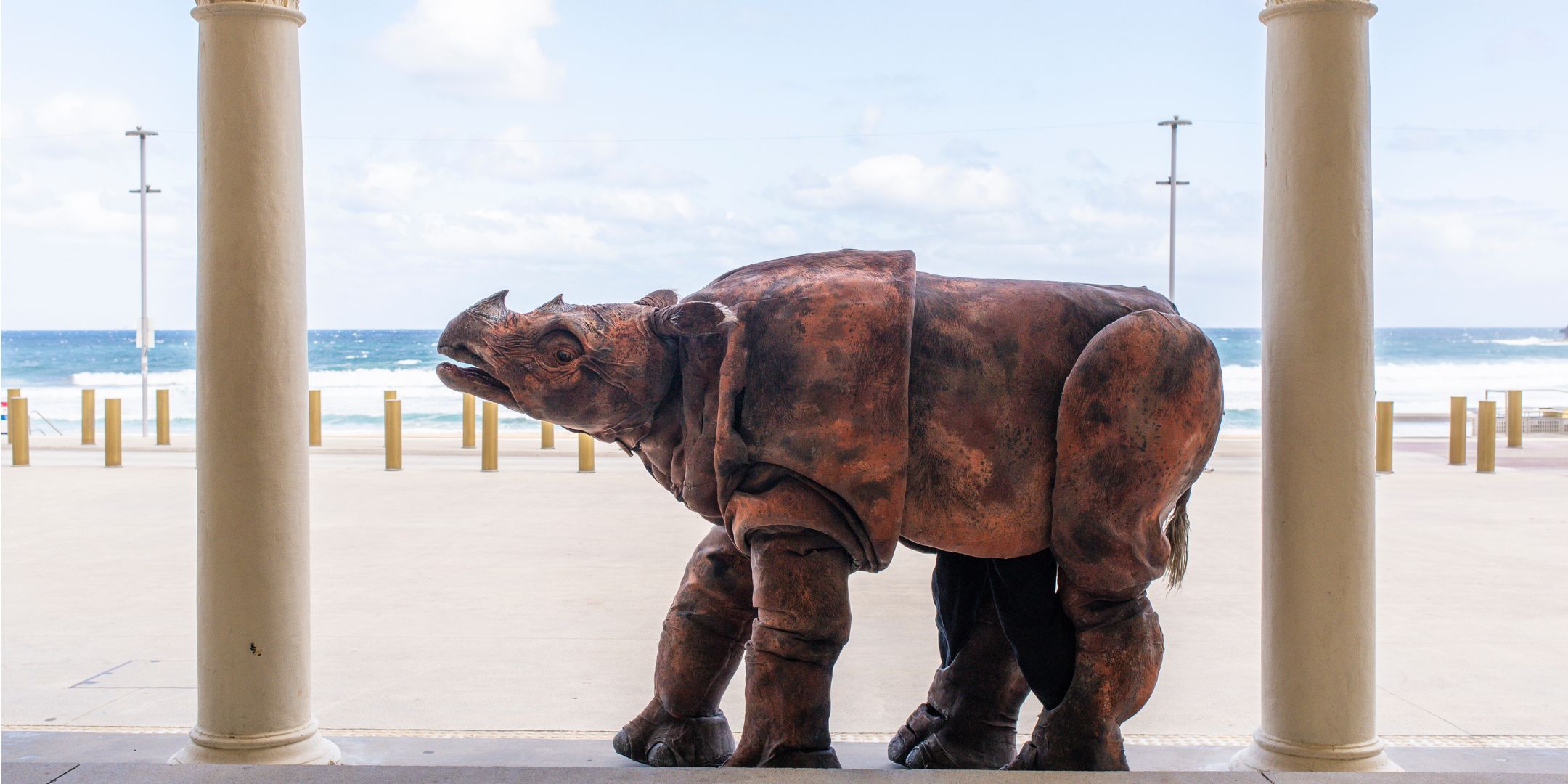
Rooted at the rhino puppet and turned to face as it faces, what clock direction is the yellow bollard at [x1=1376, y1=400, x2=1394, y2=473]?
The yellow bollard is roughly at 4 o'clock from the rhino puppet.

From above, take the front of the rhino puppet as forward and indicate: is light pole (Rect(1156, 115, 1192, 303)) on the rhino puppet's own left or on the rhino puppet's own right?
on the rhino puppet's own right

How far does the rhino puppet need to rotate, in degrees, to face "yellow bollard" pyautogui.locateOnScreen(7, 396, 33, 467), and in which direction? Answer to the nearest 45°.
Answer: approximately 45° to its right

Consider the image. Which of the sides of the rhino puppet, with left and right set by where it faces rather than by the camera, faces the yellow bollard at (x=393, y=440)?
right

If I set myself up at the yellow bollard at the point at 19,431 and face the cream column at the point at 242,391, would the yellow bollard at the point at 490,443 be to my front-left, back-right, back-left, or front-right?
front-left

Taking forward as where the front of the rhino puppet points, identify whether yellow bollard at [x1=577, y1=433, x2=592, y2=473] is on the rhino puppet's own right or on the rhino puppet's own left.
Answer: on the rhino puppet's own right

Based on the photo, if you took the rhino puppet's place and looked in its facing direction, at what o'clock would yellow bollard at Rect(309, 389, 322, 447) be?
The yellow bollard is roughly at 2 o'clock from the rhino puppet.

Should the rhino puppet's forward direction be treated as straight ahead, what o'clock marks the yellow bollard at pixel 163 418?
The yellow bollard is roughly at 2 o'clock from the rhino puppet.

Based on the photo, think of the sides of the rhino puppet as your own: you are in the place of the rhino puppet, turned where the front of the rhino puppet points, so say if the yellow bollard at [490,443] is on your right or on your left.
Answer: on your right

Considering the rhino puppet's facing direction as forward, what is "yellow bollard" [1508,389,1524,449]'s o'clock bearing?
The yellow bollard is roughly at 4 o'clock from the rhino puppet.

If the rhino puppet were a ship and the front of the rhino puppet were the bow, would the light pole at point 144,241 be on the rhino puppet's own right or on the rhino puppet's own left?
on the rhino puppet's own right

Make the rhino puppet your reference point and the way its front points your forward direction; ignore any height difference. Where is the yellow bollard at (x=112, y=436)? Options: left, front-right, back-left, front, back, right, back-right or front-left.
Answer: front-right

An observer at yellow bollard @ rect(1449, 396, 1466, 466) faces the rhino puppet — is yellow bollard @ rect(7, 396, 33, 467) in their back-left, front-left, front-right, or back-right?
front-right

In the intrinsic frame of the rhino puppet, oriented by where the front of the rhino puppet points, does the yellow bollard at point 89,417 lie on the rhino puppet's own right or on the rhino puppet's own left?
on the rhino puppet's own right

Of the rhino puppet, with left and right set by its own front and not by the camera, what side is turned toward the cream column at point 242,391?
front

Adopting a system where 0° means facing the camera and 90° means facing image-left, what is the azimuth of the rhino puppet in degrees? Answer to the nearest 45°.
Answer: approximately 90°
